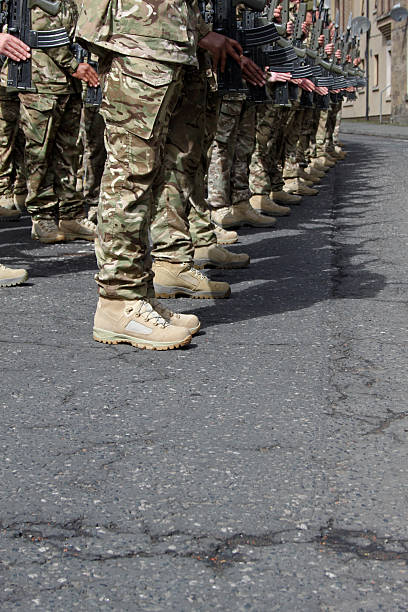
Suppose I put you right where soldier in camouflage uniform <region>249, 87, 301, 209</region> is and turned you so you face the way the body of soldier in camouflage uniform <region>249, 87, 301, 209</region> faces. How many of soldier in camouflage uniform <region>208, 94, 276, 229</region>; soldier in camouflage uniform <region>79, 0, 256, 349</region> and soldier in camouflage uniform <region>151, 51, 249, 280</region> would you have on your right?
3

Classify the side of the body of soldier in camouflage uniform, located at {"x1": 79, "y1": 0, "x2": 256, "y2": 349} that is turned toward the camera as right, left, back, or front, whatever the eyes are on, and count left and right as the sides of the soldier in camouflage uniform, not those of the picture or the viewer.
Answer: right

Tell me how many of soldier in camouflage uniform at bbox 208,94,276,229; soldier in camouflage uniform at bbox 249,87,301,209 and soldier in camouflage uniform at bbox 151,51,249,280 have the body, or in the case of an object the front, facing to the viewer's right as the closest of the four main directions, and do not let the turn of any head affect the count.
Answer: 3

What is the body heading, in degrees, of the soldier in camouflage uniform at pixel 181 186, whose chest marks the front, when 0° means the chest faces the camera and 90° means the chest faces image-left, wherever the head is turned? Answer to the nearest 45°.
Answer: approximately 270°

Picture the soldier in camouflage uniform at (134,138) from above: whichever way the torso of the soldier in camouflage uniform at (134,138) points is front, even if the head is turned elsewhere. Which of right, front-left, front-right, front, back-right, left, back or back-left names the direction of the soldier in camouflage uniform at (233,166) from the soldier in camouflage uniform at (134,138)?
left

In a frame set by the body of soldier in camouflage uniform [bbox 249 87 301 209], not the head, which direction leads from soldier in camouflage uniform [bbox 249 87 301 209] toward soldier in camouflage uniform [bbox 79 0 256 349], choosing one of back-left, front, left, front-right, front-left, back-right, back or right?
right

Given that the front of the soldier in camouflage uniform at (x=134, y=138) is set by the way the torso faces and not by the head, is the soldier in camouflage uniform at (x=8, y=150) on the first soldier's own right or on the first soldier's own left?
on the first soldier's own left
